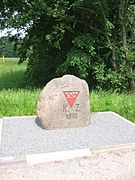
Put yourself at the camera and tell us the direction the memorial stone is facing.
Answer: facing the viewer
